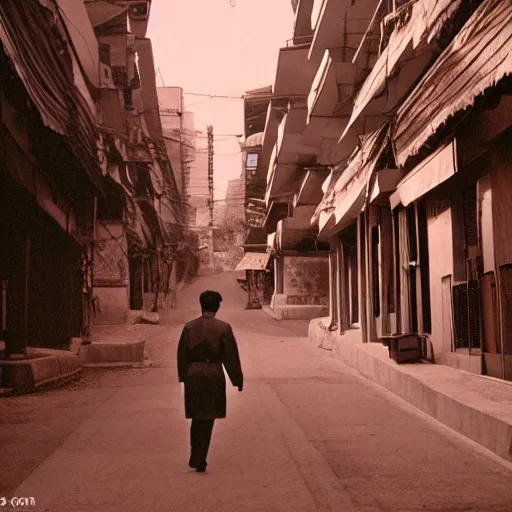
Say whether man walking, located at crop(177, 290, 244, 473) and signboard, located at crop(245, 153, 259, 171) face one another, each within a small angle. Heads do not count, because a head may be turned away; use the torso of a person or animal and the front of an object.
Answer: yes

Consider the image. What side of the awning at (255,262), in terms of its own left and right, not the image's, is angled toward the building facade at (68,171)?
front

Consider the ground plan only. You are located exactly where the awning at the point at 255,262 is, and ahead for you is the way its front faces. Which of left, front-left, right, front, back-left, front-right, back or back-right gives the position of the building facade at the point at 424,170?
front

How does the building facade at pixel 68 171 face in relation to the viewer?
to the viewer's right

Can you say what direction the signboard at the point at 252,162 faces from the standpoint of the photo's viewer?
facing the viewer

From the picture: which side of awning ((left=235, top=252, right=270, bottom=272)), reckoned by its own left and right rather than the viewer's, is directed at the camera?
front

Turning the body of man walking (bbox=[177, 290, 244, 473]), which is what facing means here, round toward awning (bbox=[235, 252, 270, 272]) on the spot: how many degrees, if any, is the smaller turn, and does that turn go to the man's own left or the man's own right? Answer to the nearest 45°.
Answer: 0° — they already face it

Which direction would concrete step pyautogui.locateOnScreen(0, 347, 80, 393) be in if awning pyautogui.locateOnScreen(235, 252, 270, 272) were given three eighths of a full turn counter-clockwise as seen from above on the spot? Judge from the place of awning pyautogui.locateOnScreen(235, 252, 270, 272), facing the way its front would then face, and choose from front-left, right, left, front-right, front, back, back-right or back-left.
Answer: back-right

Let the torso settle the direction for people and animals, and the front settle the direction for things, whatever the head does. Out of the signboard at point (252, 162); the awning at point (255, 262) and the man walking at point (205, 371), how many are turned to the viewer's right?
0

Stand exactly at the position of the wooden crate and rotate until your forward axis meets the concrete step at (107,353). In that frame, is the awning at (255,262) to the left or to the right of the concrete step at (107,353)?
right

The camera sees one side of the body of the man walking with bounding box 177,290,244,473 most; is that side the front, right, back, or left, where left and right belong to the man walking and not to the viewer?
back

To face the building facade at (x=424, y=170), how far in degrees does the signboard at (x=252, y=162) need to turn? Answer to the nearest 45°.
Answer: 0° — it already faces it

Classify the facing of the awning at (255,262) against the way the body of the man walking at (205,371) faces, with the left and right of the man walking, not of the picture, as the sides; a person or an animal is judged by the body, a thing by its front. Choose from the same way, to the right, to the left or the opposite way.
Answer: the opposite way

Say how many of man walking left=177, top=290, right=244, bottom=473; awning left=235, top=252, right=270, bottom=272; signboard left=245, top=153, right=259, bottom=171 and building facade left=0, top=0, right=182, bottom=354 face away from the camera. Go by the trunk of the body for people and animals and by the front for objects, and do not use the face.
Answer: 1
